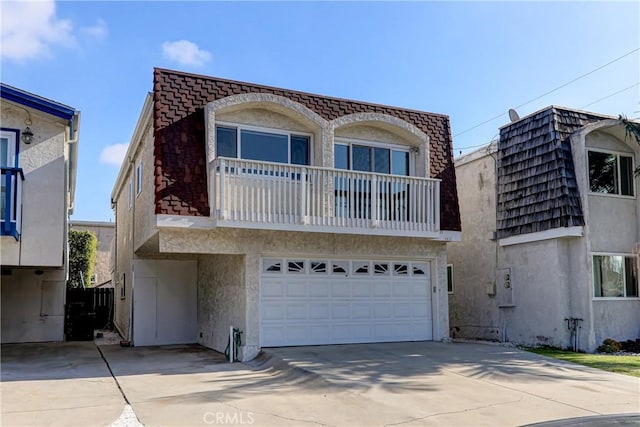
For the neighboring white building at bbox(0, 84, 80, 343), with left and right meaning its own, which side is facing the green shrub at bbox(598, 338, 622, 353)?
left

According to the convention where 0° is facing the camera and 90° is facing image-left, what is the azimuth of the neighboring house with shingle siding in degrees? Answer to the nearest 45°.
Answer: approximately 315°

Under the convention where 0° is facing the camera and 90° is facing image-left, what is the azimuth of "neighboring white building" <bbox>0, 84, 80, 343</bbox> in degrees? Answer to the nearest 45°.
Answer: approximately 0°

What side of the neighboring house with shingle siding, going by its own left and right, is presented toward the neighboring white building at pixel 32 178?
right

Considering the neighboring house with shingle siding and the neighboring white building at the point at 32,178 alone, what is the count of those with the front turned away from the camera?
0

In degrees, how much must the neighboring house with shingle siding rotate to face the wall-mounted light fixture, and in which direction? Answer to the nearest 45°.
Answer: approximately 90° to its right

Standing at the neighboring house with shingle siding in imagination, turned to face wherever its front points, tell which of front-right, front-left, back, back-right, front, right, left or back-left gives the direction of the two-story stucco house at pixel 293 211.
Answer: right

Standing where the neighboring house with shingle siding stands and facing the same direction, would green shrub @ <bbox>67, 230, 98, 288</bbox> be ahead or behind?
behind
